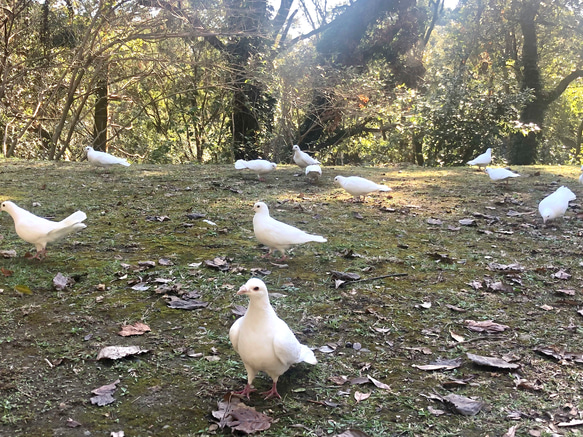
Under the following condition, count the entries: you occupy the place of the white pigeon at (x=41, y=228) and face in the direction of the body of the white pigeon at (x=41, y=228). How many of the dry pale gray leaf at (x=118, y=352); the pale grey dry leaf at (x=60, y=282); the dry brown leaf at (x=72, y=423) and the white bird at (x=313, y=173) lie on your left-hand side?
3

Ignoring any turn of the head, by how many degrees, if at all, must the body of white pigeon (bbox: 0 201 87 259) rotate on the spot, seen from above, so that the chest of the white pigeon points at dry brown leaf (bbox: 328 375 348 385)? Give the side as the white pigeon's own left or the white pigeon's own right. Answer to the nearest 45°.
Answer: approximately 135° to the white pigeon's own left

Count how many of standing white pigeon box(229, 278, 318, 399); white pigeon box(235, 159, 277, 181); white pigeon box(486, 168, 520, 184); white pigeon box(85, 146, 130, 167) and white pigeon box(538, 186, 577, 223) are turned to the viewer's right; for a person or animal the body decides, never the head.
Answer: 1

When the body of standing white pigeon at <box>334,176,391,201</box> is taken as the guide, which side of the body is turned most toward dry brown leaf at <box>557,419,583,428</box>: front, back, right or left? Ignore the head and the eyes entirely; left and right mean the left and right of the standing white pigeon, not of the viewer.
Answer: left

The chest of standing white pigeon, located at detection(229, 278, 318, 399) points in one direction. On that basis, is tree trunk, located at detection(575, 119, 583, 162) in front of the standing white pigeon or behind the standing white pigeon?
behind

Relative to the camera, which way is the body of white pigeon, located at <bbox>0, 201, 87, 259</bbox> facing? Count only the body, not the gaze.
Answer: to the viewer's left

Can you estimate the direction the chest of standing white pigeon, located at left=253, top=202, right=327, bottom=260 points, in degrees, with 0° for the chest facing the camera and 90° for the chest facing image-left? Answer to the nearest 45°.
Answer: approximately 90°

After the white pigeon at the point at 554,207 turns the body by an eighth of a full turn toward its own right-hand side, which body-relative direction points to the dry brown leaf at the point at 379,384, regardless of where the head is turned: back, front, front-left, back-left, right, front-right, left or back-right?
left

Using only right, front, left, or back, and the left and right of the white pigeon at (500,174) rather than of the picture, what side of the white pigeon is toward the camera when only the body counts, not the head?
left

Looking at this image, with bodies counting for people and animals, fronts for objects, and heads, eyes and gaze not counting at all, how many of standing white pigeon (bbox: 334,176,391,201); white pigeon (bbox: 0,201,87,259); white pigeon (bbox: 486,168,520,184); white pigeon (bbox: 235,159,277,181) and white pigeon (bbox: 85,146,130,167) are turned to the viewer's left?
4

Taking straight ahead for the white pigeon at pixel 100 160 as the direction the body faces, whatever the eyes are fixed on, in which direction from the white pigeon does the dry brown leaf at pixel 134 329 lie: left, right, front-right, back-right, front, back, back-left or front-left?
left

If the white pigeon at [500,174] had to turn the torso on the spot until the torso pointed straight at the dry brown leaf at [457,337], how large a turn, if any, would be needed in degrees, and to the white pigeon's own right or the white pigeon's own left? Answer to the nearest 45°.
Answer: approximately 90° to the white pigeon's own left

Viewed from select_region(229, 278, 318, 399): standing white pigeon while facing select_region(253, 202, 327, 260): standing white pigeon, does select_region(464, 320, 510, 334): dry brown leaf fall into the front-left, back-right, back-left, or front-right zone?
front-right

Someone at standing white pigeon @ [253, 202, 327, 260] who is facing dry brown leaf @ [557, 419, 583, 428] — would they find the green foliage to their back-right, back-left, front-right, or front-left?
back-left
